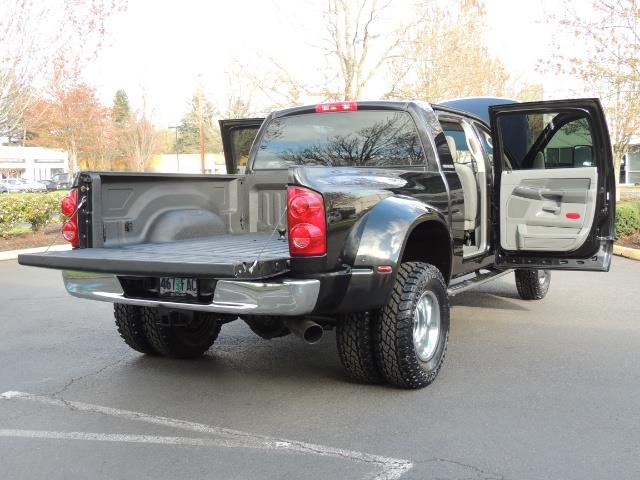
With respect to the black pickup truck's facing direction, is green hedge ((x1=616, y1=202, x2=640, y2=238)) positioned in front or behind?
in front

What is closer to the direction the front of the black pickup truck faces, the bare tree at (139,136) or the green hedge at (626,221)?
the green hedge

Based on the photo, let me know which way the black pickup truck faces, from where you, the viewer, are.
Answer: facing away from the viewer and to the right of the viewer

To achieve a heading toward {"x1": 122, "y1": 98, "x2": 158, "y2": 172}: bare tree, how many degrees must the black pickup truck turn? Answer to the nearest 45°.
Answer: approximately 45° to its left

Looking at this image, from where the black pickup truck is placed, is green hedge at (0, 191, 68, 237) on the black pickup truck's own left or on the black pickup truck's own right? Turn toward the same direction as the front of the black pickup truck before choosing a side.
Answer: on the black pickup truck's own left

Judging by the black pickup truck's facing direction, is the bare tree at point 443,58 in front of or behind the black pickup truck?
in front

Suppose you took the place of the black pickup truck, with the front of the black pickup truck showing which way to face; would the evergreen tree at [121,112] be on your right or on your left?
on your left

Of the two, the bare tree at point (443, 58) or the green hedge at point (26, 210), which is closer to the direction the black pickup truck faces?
the bare tree
